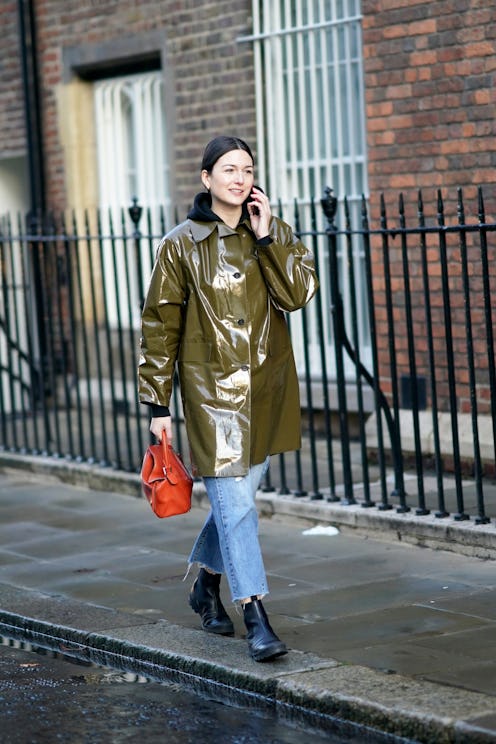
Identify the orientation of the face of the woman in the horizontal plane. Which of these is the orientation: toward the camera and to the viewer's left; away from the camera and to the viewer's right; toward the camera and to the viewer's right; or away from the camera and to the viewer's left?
toward the camera and to the viewer's right
